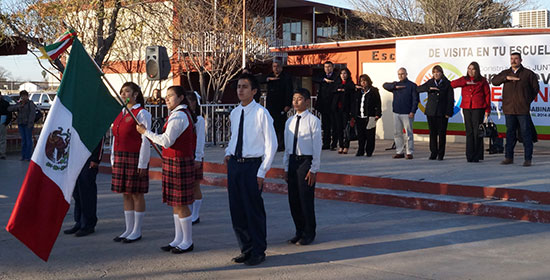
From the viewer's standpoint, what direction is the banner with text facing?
toward the camera

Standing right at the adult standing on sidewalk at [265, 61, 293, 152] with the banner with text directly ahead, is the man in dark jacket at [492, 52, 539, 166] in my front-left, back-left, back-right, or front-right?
front-right

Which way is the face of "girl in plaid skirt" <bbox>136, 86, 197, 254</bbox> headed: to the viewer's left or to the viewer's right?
to the viewer's left

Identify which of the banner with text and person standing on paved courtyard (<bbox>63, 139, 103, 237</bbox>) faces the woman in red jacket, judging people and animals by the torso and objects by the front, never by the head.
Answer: the banner with text

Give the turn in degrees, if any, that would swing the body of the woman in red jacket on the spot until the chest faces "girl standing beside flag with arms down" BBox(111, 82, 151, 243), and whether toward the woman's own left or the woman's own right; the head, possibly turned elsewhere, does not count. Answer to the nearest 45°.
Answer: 0° — they already face them

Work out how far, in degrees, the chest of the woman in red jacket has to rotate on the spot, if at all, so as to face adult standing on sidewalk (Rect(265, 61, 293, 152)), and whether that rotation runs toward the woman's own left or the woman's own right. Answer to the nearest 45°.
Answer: approximately 45° to the woman's own right

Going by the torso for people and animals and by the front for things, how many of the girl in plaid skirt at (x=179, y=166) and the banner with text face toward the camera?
1

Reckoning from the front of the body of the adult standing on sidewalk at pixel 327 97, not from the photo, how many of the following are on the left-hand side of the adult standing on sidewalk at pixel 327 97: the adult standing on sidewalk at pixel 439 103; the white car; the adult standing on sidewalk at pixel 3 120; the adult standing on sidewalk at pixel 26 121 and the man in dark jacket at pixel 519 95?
2

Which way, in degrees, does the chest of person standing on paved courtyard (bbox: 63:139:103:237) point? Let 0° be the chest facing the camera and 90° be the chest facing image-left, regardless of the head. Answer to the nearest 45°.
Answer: approximately 45°

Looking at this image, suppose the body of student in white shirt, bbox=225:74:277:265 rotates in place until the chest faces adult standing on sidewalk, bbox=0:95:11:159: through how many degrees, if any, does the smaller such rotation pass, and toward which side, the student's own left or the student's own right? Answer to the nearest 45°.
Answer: approximately 90° to the student's own right

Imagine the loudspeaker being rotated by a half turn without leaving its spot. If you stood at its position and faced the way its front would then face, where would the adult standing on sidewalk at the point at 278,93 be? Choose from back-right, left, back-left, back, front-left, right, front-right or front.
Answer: right

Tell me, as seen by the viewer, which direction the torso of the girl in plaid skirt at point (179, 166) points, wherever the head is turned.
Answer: to the viewer's left

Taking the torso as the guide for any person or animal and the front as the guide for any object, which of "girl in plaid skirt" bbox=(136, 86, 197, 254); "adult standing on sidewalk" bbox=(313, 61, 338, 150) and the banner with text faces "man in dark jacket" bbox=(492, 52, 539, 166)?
the banner with text

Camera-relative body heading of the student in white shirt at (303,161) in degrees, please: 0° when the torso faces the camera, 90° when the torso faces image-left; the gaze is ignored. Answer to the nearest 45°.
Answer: approximately 45°
